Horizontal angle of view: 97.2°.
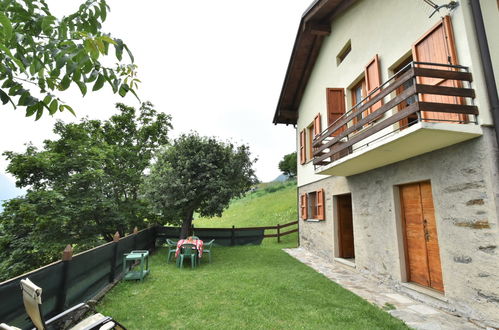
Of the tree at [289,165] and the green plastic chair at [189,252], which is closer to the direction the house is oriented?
the green plastic chair

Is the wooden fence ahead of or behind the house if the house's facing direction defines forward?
ahead

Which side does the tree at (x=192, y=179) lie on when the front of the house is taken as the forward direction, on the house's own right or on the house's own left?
on the house's own right

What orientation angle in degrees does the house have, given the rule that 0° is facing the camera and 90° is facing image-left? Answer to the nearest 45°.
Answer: approximately 45°

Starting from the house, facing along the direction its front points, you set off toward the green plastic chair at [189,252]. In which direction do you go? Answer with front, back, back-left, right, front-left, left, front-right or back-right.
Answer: front-right

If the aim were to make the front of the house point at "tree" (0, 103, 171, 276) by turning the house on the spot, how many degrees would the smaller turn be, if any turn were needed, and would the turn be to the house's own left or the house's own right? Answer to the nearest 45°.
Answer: approximately 45° to the house's own right

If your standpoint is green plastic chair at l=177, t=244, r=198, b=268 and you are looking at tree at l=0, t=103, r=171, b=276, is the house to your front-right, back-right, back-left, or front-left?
back-left

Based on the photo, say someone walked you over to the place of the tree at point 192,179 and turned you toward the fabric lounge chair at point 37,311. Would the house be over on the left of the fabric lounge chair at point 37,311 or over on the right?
left

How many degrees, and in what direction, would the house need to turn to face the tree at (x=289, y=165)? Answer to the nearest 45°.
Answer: approximately 90° to its right
